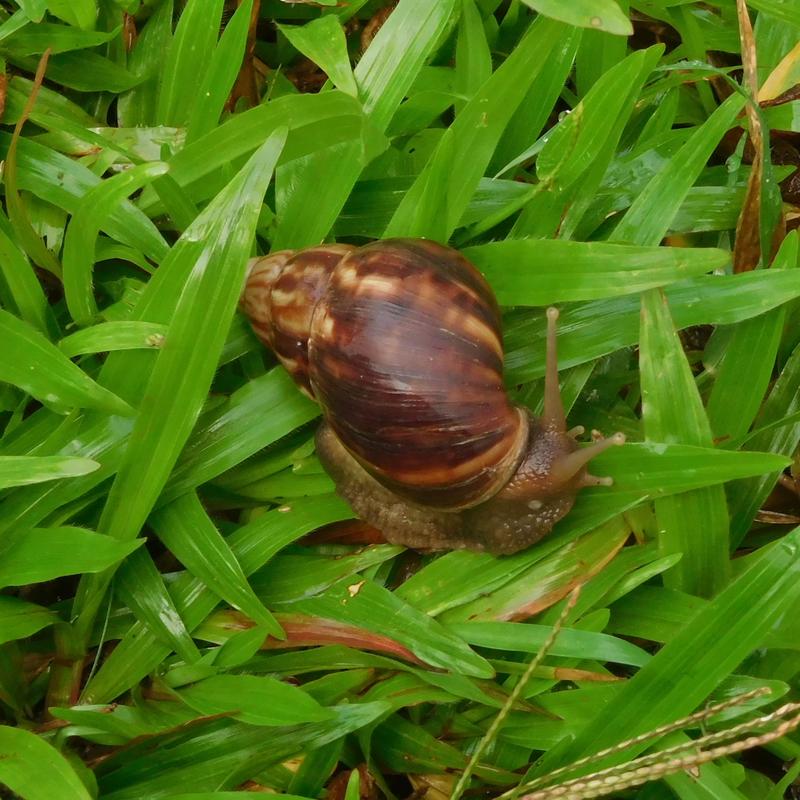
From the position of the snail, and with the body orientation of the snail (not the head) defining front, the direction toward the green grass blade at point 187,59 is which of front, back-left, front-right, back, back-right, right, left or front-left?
back-left

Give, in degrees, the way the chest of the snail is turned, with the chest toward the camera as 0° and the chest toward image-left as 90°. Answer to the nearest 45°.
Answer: approximately 270°
